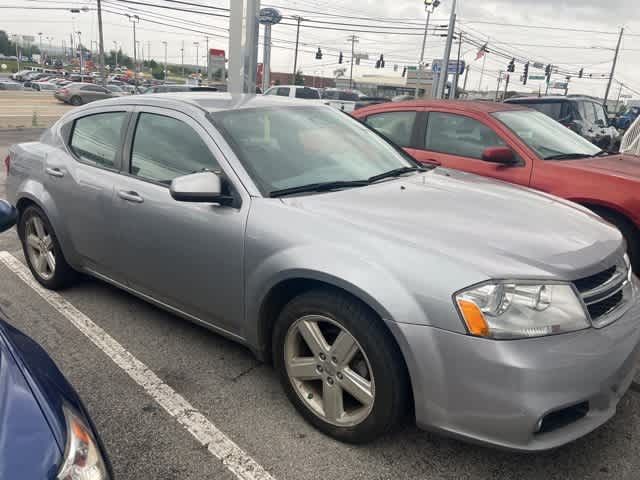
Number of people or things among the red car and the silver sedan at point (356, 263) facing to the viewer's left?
0

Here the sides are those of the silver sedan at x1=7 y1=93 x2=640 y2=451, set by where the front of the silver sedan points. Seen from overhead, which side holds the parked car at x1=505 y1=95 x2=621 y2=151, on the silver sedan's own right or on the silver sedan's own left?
on the silver sedan's own left

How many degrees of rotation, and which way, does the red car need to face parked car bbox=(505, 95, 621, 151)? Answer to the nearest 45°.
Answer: approximately 135° to its left

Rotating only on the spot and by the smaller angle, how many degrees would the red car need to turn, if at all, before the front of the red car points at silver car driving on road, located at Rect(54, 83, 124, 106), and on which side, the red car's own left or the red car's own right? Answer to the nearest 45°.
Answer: approximately 180°

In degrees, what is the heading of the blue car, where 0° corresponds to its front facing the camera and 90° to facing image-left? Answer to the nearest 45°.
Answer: approximately 315°

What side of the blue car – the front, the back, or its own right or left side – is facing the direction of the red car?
left

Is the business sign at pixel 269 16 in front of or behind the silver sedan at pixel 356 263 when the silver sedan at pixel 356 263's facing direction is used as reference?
behind

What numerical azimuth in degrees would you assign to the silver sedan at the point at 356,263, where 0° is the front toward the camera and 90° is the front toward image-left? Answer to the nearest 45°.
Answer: approximately 315°
